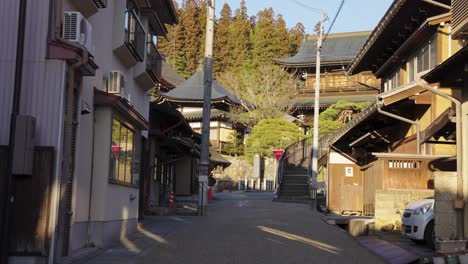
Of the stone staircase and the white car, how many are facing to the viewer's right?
0

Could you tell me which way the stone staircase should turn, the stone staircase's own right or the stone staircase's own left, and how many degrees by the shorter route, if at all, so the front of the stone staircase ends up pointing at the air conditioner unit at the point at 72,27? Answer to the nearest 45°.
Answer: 0° — it already faces it

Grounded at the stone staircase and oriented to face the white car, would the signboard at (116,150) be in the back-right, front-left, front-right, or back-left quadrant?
front-right

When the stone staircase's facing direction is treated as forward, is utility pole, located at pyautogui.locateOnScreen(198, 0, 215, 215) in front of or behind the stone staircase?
in front

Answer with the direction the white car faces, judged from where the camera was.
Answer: facing the viewer and to the left of the viewer

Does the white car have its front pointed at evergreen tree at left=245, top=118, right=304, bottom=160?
no

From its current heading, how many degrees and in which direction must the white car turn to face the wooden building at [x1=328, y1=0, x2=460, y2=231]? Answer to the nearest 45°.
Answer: approximately 135° to its right

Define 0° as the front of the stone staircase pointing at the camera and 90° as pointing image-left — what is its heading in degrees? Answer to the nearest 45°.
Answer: approximately 0°

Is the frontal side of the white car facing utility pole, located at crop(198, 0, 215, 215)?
no

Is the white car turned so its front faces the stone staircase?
no

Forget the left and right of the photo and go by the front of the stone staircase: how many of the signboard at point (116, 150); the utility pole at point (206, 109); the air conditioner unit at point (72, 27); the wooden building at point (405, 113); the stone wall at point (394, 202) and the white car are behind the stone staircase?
0

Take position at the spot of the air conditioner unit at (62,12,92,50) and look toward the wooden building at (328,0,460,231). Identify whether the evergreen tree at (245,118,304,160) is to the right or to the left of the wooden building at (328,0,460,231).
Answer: left

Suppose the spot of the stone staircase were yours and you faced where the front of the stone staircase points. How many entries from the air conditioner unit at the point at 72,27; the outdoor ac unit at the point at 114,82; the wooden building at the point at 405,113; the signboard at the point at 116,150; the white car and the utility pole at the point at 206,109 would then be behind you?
0
